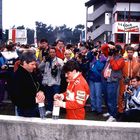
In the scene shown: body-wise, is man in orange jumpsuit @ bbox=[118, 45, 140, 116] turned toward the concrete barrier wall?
yes

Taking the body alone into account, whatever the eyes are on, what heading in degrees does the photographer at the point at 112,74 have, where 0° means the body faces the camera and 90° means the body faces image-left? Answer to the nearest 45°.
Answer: approximately 45°

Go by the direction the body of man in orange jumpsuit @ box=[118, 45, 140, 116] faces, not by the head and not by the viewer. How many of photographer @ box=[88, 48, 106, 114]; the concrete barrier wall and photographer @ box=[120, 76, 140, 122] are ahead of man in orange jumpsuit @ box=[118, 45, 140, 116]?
2

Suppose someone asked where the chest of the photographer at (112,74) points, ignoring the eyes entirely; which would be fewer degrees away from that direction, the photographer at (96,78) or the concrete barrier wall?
the concrete barrier wall

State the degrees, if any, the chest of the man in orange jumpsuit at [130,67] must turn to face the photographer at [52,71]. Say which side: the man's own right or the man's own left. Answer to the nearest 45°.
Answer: approximately 90° to the man's own right

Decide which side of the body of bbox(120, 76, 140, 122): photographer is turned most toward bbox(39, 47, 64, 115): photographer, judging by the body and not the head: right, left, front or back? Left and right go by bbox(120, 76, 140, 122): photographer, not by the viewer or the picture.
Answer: right

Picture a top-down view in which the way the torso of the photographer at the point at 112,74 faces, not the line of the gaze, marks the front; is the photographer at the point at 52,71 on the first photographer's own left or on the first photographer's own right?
on the first photographer's own right

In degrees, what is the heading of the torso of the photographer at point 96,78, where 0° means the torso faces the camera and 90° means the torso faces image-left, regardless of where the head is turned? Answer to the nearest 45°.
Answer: approximately 0°
